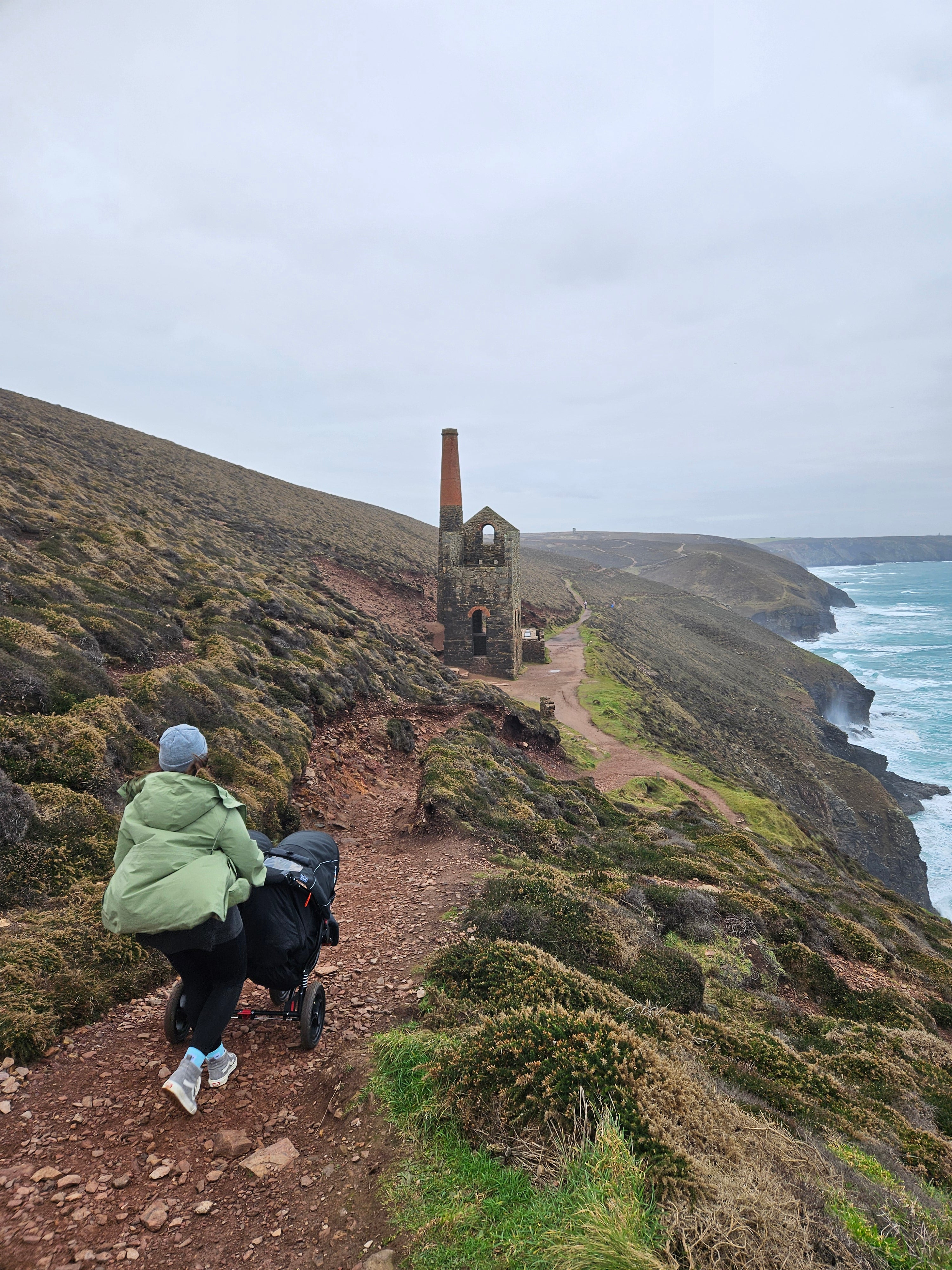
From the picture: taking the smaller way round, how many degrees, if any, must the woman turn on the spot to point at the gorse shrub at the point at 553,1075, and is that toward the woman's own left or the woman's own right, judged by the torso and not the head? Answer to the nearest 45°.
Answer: approximately 45° to the woman's own right

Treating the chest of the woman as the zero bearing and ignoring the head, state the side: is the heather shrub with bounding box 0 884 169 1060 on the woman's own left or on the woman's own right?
on the woman's own left

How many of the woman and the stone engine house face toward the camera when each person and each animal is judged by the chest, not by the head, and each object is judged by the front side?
1

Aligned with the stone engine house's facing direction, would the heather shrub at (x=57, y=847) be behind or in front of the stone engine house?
in front

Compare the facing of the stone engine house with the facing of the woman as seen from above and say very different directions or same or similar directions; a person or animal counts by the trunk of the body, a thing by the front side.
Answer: very different directions

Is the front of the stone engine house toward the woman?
yes

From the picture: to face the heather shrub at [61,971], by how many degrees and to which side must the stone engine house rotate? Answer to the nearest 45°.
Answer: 0° — it already faces it

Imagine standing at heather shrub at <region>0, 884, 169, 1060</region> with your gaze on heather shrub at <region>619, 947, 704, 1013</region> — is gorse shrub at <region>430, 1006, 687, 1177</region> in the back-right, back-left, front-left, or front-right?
front-right

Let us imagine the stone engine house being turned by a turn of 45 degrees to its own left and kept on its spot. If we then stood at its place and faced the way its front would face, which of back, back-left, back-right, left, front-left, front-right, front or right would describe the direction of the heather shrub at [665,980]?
front-right

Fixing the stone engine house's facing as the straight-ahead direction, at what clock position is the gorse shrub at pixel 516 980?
The gorse shrub is roughly at 12 o'clock from the stone engine house.

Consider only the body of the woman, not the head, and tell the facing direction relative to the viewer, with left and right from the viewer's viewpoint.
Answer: facing away from the viewer and to the right of the viewer

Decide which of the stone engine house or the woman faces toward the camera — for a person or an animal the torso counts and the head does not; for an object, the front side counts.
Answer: the stone engine house

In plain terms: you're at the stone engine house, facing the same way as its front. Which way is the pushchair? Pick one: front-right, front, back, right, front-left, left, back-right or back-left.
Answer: front

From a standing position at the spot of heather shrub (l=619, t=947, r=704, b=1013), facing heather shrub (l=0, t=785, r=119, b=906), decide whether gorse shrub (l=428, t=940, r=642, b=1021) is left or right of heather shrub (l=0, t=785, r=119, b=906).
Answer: left

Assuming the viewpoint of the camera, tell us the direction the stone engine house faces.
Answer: facing the viewer

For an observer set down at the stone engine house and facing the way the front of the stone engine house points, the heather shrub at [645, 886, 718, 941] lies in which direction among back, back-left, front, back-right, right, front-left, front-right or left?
front

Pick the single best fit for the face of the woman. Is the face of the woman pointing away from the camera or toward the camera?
away from the camera

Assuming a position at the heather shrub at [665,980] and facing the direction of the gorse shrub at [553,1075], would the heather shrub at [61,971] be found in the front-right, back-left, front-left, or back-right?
front-right
